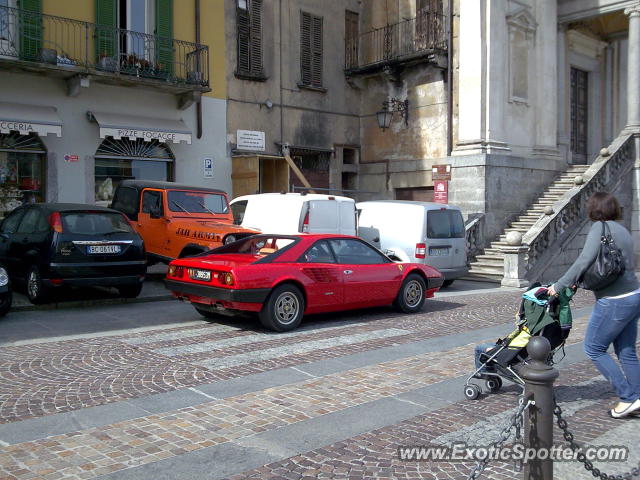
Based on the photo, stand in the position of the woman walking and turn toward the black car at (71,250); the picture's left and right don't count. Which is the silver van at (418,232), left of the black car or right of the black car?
right

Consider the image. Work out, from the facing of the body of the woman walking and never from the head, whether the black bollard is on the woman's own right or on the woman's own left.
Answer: on the woman's own left

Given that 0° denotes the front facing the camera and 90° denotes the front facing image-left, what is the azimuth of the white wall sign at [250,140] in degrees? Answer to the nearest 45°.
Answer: approximately 315°

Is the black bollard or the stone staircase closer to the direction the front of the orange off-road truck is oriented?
the black bollard

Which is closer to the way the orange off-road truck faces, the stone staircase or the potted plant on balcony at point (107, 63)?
the stone staircase

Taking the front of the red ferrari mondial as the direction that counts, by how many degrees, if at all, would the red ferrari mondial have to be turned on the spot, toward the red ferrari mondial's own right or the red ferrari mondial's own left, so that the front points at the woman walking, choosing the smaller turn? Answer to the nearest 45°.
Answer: approximately 90° to the red ferrari mondial's own right

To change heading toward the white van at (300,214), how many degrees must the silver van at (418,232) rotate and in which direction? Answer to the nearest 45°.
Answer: approximately 90° to its left

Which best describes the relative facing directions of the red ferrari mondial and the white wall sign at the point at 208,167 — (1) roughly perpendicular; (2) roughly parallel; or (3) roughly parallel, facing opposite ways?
roughly perpendicular

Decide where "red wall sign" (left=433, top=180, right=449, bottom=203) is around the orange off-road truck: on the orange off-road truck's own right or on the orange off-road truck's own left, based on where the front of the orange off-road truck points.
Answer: on the orange off-road truck's own left

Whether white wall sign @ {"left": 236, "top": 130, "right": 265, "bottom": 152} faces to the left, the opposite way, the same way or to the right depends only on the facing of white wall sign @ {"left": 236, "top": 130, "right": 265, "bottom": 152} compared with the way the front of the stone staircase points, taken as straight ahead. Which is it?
to the left

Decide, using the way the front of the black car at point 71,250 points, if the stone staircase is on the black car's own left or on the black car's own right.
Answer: on the black car's own right

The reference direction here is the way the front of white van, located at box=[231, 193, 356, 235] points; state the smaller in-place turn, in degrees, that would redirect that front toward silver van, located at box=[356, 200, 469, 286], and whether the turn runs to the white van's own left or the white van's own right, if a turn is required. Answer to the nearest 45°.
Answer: approximately 135° to the white van's own right

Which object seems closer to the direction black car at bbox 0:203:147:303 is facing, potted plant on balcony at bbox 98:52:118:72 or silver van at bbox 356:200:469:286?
the potted plant on balcony
